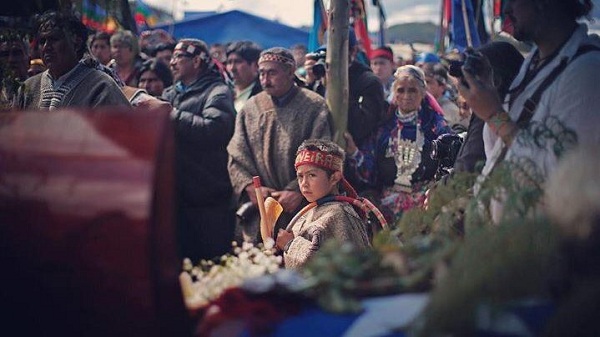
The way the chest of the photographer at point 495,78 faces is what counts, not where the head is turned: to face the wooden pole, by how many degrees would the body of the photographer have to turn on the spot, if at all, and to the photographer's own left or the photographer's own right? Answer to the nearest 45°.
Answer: approximately 45° to the photographer's own right

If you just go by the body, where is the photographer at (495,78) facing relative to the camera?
to the viewer's left

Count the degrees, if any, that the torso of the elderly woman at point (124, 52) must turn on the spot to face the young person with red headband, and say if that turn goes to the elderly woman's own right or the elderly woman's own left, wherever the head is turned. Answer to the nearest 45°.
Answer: approximately 45° to the elderly woman's own left

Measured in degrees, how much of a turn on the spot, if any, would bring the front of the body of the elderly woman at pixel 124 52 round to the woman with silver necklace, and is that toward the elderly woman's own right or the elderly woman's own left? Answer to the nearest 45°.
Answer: approximately 90° to the elderly woman's own left

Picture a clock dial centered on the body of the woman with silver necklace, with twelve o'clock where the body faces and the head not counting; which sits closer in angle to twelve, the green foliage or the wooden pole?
the green foliage

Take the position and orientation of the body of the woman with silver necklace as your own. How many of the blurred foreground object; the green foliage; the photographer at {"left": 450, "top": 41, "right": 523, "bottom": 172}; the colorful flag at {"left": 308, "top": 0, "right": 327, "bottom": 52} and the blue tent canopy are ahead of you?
3

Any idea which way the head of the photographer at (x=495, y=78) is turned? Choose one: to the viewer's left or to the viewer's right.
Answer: to the viewer's left

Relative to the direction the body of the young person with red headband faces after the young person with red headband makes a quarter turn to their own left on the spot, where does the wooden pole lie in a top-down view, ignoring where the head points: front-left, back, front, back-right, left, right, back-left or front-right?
back-left

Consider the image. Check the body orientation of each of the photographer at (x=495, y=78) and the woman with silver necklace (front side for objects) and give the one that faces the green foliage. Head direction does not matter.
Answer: the woman with silver necklace
